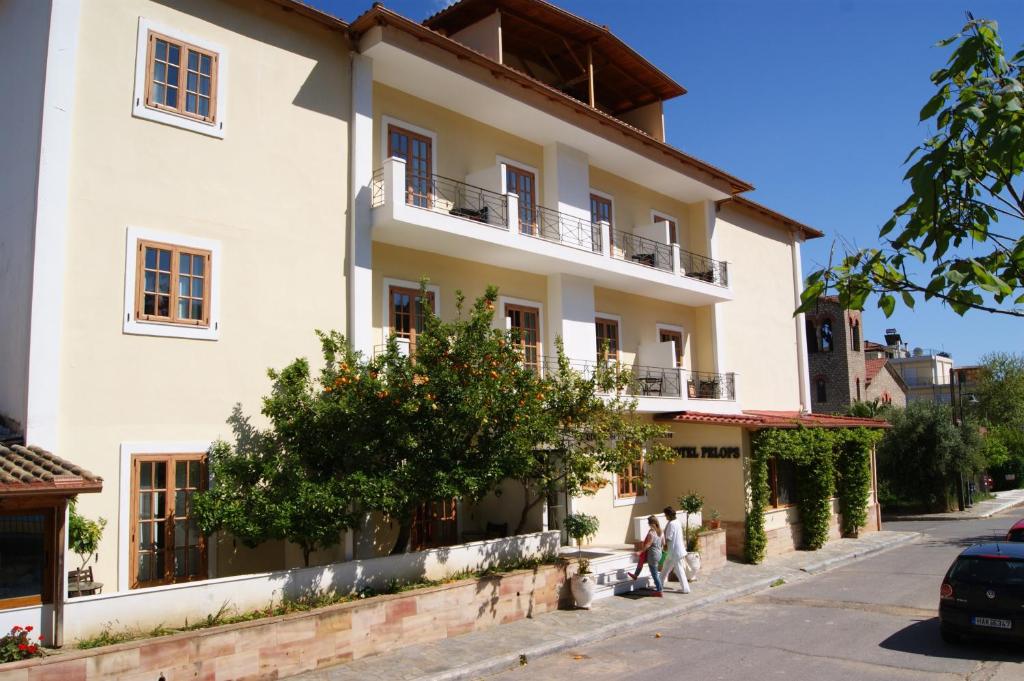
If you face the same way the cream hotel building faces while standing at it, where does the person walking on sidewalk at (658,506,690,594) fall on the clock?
The person walking on sidewalk is roughly at 10 o'clock from the cream hotel building.

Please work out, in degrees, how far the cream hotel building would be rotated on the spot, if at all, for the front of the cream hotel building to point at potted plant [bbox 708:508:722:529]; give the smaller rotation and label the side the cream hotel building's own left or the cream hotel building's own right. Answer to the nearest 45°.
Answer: approximately 90° to the cream hotel building's own left

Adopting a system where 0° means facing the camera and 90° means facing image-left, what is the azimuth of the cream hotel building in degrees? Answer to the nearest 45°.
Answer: approximately 315°

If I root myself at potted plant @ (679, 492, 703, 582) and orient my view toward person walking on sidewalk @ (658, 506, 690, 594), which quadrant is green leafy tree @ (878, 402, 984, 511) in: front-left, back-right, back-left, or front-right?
back-left

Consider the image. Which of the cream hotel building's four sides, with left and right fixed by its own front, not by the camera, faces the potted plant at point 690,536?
front
